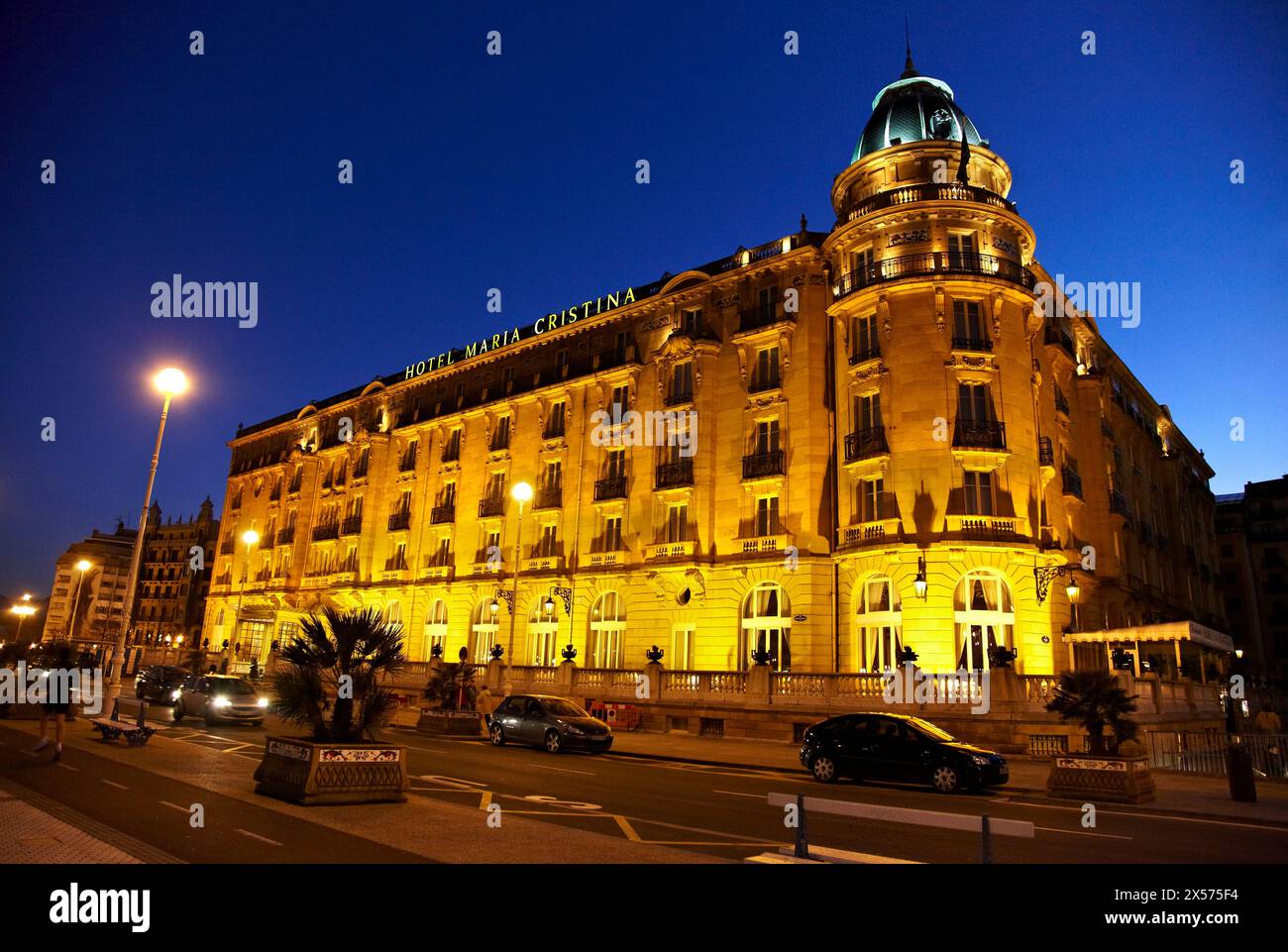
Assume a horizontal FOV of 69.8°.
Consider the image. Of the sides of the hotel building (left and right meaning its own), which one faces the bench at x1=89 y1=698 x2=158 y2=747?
front

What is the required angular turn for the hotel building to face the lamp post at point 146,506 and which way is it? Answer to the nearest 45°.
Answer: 0° — it already faces it

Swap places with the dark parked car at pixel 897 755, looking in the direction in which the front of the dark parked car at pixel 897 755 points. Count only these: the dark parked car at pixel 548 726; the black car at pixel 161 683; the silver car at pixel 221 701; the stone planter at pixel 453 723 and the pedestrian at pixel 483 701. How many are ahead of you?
0

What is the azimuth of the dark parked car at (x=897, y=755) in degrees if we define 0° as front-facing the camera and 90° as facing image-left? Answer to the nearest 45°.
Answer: approximately 315°

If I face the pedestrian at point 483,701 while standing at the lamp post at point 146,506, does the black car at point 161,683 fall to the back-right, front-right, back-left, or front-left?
front-left

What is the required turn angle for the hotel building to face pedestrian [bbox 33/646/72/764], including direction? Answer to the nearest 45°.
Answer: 0° — it already faces them

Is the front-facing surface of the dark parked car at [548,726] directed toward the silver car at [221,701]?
no

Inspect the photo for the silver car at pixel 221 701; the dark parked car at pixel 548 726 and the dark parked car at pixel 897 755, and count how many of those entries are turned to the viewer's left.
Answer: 0

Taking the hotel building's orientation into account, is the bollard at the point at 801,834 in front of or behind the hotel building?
in front

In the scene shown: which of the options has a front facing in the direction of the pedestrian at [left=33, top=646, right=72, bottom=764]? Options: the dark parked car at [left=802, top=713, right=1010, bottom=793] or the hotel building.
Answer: the hotel building

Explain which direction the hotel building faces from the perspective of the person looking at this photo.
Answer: facing the viewer and to the left of the viewer

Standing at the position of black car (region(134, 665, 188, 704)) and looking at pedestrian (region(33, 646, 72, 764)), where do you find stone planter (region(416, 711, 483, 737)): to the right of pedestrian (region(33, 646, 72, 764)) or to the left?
left

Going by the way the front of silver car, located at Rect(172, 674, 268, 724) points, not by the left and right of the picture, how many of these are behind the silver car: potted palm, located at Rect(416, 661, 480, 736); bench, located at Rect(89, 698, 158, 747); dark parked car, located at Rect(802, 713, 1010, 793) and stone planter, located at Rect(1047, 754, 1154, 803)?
0

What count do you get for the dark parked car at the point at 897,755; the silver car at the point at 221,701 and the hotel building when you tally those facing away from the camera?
0

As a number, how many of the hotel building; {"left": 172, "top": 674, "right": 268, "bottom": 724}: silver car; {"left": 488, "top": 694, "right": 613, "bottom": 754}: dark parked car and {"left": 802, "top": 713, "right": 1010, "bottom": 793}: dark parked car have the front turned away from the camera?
0
